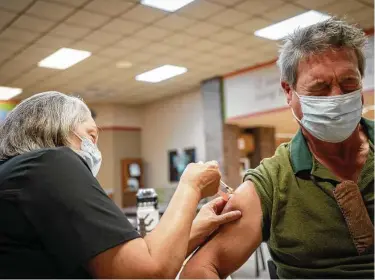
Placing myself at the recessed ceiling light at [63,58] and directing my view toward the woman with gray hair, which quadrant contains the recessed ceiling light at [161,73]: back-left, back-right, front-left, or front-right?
back-left

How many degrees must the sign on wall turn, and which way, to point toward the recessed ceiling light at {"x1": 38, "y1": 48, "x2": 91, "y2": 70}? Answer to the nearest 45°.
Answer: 0° — it already faces it

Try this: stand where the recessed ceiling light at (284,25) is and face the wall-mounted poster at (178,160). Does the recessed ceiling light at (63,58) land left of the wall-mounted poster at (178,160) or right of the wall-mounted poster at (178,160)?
left

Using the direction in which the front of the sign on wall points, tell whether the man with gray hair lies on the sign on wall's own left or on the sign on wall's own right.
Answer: on the sign on wall's own left

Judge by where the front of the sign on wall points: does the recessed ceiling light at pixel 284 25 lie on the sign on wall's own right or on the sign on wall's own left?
on the sign on wall's own left

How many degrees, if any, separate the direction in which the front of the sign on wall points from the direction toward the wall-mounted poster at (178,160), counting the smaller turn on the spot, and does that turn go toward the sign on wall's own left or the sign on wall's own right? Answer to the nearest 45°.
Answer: approximately 90° to the sign on wall's own right

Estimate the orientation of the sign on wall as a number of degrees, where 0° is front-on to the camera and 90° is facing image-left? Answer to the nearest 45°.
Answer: approximately 45°

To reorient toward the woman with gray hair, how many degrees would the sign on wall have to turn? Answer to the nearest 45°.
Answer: approximately 45° to its left
